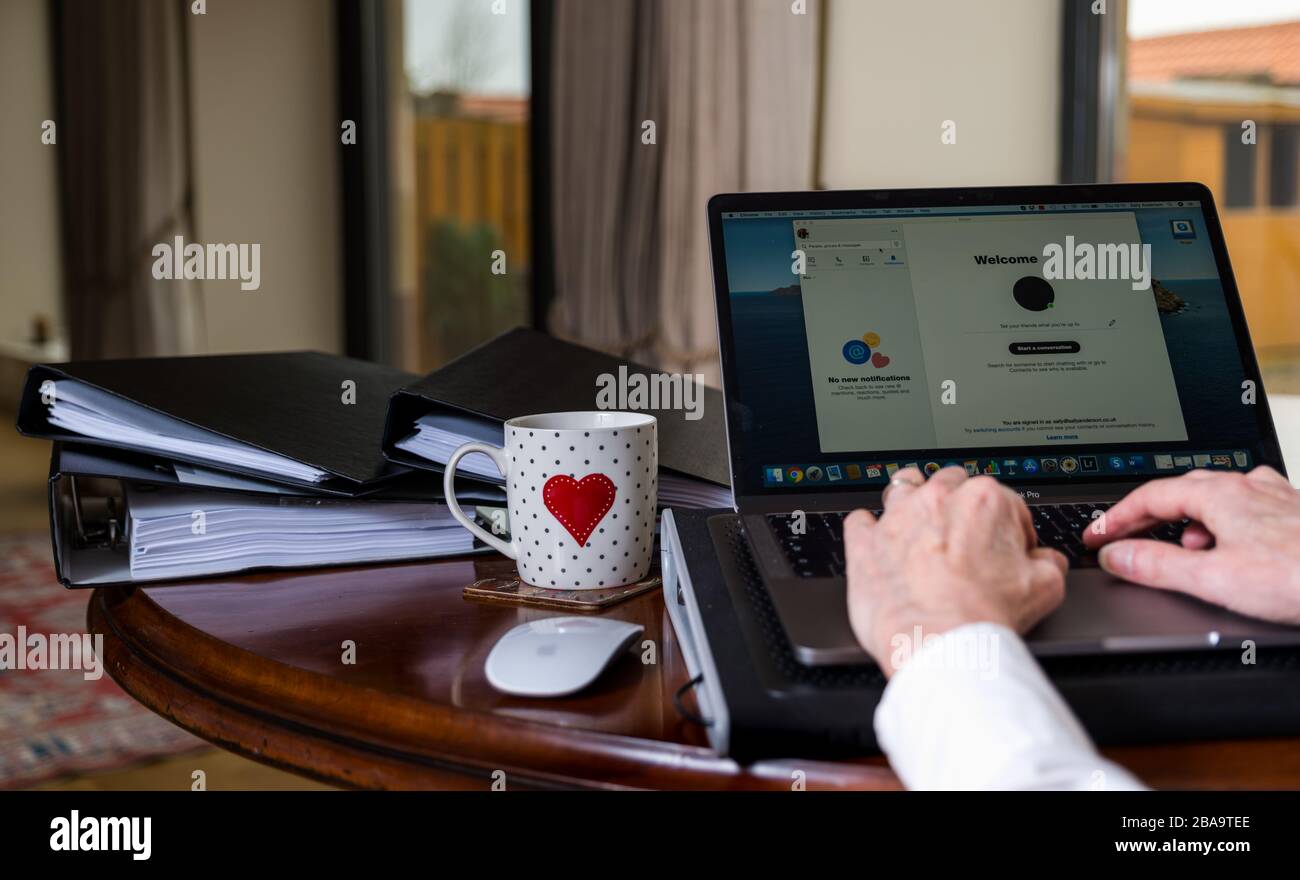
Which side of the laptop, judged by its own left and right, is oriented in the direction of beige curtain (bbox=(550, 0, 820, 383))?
back

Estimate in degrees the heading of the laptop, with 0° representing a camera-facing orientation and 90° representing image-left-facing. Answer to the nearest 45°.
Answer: approximately 0°

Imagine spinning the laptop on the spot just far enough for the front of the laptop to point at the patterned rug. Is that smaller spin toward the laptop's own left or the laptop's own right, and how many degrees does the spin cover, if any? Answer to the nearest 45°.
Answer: approximately 135° to the laptop's own right
